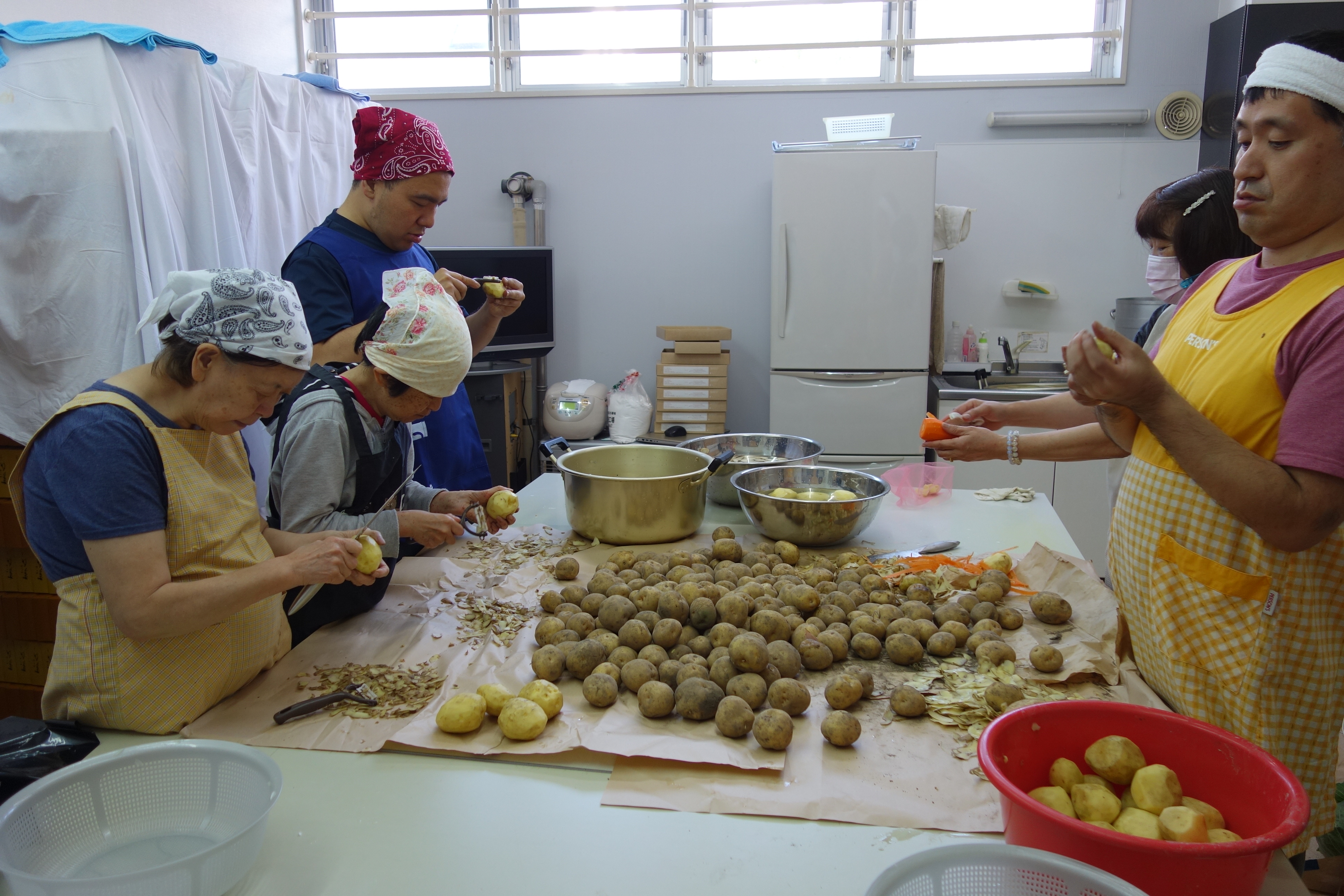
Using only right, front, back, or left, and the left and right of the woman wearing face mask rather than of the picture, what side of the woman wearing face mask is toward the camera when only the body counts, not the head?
left

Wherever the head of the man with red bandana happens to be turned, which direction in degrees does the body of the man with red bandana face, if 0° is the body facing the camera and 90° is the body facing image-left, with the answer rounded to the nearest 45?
approximately 315°

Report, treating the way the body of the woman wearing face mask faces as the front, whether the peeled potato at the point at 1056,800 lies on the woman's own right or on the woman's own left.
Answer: on the woman's own left

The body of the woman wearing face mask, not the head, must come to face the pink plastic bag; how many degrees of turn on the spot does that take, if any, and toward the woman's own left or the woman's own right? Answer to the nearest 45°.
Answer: approximately 45° to the woman's own right

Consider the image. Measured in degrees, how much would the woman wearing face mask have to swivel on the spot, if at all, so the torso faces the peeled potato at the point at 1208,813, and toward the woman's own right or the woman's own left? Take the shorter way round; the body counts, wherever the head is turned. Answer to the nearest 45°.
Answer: approximately 90° to the woman's own left

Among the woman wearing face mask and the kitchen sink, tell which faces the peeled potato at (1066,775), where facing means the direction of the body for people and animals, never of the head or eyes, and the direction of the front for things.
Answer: the kitchen sink

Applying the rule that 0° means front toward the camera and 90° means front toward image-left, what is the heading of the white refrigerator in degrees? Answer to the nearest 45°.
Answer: approximately 0°
